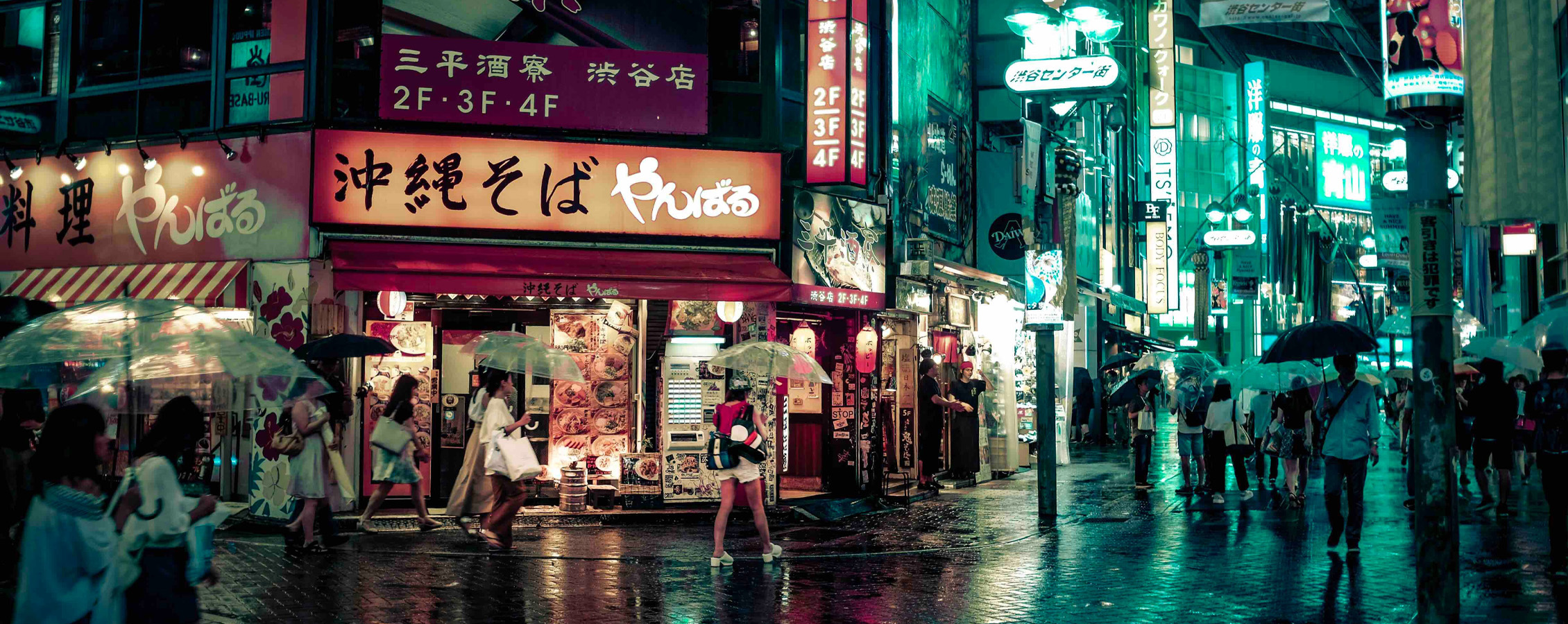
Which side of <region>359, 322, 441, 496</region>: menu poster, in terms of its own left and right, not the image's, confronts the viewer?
front

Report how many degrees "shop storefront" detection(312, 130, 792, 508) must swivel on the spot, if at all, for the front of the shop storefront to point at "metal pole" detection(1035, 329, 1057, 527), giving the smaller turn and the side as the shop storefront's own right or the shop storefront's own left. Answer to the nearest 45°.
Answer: approximately 90° to the shop storefront's own left

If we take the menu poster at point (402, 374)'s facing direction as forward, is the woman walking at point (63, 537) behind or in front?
in front

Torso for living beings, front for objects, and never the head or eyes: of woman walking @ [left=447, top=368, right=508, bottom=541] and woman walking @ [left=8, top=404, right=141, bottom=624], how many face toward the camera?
0

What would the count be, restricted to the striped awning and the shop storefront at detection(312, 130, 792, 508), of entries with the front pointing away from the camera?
0

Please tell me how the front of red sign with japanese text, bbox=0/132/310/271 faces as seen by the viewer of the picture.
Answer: facing the viewer and to the left of the viewer

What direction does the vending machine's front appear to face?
toward the camera

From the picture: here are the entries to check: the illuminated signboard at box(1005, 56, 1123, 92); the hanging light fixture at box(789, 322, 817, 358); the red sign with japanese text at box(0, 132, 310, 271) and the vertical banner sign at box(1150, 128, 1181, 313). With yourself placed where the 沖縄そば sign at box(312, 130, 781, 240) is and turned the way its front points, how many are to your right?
1

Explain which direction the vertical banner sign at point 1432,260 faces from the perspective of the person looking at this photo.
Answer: facing the viewer

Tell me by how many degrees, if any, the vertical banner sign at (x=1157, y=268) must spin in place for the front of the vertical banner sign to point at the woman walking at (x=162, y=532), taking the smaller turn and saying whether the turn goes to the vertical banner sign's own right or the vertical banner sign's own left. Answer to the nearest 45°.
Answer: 0° — it already faces them

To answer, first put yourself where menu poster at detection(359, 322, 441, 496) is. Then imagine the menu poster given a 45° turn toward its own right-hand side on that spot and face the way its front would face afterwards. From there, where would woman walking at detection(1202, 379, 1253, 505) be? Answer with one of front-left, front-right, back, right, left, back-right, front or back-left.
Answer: back-left

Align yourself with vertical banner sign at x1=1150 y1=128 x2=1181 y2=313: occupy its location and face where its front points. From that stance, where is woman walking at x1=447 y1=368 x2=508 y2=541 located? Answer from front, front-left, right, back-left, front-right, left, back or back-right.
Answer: front
